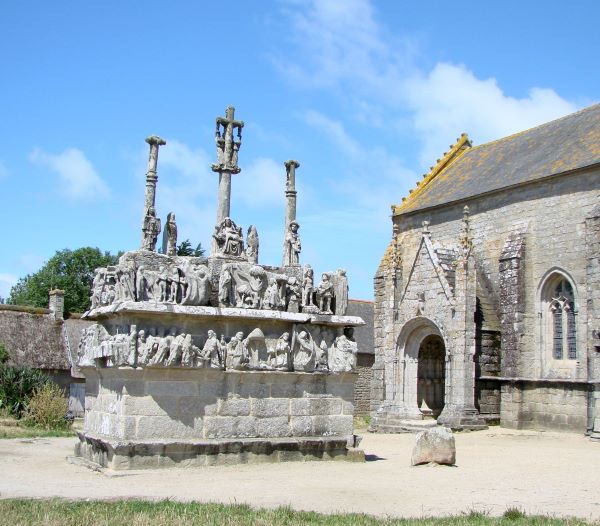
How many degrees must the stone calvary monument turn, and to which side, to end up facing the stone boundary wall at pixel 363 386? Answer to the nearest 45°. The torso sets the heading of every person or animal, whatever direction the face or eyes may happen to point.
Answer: approximately 180°

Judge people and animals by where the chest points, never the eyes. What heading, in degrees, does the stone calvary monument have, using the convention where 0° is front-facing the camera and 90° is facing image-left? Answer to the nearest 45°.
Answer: approximately 0°

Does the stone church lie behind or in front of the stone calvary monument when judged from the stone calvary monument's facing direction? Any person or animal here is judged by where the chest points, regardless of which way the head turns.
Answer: behind

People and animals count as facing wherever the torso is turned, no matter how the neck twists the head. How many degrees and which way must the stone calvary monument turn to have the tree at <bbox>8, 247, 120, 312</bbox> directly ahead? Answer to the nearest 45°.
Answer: approximately 180°

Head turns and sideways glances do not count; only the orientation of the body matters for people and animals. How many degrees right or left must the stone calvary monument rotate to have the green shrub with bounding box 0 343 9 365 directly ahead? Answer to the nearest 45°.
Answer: approximately 135° to its right

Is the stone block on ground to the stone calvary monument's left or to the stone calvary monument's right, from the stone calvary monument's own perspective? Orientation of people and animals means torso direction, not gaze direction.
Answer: on its left

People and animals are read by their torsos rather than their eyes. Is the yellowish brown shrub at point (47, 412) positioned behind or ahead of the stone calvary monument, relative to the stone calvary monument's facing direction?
behind

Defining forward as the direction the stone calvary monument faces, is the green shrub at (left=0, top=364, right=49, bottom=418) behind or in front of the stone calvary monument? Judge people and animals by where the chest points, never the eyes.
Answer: behind

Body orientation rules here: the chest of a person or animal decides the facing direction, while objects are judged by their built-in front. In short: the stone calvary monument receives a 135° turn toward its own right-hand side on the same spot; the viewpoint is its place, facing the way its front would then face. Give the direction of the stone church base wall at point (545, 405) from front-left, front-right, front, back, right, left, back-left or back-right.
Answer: right

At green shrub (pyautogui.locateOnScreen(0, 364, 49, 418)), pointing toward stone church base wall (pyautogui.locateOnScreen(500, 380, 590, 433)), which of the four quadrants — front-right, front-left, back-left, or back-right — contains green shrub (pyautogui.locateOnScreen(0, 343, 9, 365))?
back-left

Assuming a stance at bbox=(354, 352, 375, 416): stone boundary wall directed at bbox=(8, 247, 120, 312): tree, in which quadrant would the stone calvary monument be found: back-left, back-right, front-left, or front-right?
back-left
